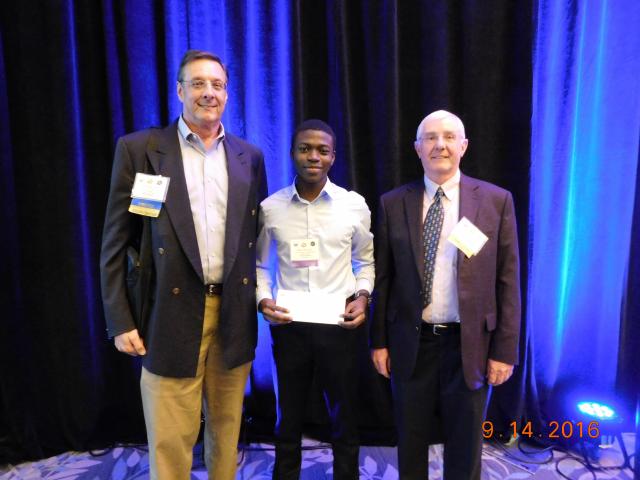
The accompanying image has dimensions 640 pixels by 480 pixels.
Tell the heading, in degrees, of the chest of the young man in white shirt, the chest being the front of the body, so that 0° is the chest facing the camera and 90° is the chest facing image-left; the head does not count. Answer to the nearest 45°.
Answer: approximately 0°

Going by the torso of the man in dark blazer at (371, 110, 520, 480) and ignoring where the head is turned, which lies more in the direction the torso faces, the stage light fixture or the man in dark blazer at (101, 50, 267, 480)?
the man in dark blazer

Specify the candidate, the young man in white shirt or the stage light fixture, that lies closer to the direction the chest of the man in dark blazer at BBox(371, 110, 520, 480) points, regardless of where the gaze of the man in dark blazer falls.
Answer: the young man in white shirt

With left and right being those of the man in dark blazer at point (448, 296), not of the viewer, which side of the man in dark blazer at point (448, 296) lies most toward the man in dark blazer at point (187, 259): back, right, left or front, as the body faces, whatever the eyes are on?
right

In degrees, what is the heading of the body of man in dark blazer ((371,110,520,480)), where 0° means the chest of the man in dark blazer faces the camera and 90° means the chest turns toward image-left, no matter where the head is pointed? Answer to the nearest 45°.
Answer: approximately 0°

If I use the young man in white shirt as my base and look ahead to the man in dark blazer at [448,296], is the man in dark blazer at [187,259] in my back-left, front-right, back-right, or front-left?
back-right

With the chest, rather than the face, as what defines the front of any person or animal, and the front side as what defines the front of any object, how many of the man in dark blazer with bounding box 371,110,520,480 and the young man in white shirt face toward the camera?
2

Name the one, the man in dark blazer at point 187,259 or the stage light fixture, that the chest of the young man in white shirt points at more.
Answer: the man in dark blazer

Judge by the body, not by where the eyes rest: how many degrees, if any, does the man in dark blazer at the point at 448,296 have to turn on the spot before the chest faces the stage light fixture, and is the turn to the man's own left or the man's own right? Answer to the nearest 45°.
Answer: approximately 135° to the man's own left

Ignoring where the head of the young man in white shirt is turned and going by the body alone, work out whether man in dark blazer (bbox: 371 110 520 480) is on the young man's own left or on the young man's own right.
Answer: on the young man's own left

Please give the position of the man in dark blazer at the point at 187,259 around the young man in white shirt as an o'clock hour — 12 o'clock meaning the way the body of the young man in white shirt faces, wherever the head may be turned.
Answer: The man in dark blazer is roughly at 2 o'clock from the young man in white shirt.

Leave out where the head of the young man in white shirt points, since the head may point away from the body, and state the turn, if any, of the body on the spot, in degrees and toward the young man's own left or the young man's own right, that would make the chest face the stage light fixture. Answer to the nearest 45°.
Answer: approximately 90° to the young man's own left
